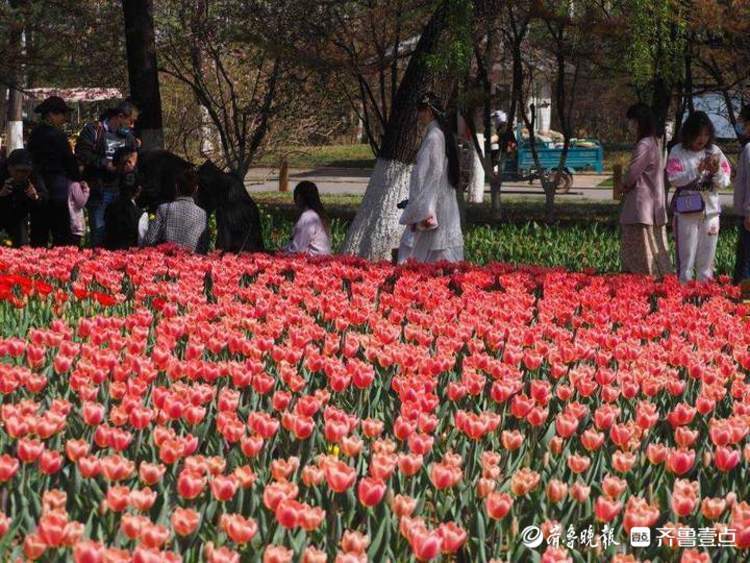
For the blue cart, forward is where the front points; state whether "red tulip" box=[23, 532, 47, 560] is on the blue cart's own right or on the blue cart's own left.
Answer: on the blue cart's own left

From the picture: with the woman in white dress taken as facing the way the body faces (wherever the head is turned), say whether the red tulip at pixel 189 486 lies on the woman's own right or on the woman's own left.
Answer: on the woman's own left

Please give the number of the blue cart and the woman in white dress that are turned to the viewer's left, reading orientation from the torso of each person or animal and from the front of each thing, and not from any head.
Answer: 2

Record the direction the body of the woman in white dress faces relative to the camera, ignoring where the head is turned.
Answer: to the viewer's left

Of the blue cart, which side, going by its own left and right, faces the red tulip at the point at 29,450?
left

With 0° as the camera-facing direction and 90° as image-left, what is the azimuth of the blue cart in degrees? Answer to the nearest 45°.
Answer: approximately 90°

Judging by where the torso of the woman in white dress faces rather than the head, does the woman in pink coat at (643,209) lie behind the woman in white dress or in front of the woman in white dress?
behind

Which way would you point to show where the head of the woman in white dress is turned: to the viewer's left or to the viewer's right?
to the viewer's left
